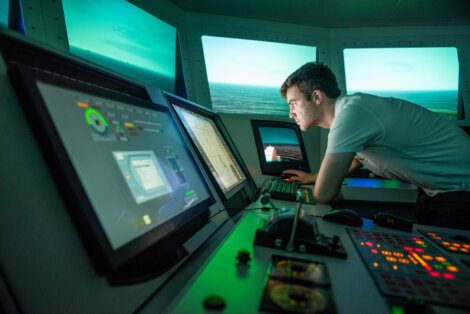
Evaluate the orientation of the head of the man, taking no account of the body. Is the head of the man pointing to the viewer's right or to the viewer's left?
to the viewer's left

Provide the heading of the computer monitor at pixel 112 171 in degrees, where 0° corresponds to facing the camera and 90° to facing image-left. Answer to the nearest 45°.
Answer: approximately 315°

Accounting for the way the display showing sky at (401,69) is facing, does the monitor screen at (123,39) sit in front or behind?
in front

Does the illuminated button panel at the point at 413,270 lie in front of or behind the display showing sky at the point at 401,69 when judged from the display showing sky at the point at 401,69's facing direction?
in front

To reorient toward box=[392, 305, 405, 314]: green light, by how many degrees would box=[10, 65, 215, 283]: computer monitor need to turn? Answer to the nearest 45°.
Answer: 0° — it already faces it

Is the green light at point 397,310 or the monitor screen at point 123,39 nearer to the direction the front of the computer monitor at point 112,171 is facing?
the green light

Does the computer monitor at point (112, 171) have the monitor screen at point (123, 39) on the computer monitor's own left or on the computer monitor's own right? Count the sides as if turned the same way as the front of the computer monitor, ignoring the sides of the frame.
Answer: on the computer monitor's own left
